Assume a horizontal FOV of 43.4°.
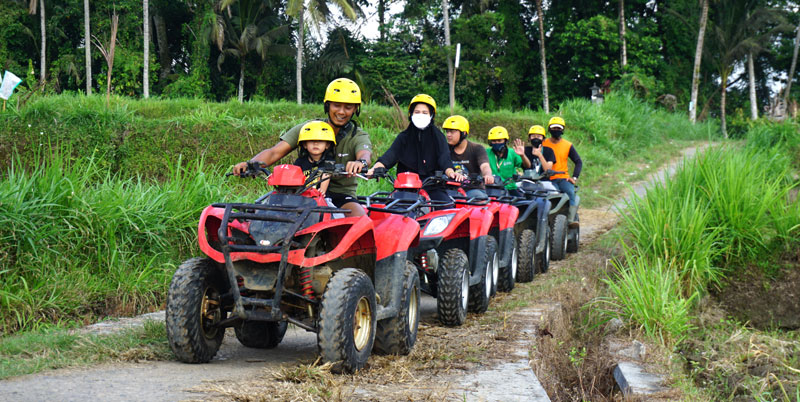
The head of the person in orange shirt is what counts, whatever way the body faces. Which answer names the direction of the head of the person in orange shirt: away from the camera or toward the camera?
toward the camera

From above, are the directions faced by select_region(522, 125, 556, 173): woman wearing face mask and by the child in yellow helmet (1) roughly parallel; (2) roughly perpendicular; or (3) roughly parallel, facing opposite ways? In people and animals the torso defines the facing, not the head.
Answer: roughly parallel

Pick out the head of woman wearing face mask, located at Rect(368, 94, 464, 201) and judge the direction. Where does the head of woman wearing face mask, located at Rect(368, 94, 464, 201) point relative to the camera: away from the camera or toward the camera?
toward the camera

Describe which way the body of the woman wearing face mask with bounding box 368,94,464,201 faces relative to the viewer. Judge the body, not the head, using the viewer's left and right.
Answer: facing the viewer

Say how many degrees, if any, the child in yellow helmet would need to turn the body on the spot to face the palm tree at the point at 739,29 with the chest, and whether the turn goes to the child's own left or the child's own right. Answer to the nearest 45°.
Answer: approximately 135° to the child's own left

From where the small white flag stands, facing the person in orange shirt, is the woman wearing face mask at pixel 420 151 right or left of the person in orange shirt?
right

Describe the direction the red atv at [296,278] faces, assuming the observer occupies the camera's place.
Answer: facing the viewer and to the left of the viewer

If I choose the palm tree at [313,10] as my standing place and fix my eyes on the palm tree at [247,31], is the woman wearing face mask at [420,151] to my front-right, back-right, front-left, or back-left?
back-left

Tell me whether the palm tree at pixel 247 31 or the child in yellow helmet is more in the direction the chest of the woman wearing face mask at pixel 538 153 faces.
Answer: the child in yellow helmet

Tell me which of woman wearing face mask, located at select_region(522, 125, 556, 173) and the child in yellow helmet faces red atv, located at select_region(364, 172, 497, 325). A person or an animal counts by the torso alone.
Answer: the woman wearing face mask

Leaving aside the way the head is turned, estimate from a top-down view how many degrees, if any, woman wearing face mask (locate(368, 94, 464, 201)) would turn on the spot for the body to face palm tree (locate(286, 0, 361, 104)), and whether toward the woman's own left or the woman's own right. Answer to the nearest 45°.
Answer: approximately 180°

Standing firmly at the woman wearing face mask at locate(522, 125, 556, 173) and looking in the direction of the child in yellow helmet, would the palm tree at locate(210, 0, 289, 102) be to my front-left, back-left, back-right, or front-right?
back-right

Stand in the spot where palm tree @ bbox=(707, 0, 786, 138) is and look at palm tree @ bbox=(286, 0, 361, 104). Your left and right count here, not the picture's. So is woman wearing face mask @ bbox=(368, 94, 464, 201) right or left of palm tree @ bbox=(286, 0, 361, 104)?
left

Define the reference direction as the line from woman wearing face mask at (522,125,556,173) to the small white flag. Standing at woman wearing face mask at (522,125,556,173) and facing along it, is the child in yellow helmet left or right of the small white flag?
left

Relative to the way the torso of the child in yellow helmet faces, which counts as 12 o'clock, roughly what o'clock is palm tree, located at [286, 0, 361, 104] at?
The palm tree is roughly at 6 o'clock from the child in yellow helmet.

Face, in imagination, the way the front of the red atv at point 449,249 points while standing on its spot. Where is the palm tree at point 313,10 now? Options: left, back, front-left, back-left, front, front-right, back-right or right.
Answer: back-right

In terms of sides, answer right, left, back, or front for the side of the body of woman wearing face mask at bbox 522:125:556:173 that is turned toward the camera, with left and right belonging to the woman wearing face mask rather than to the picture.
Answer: front

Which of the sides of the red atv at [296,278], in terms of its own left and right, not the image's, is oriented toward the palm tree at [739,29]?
back

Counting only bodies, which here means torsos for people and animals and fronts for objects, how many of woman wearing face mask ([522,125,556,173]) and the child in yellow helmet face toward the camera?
2
